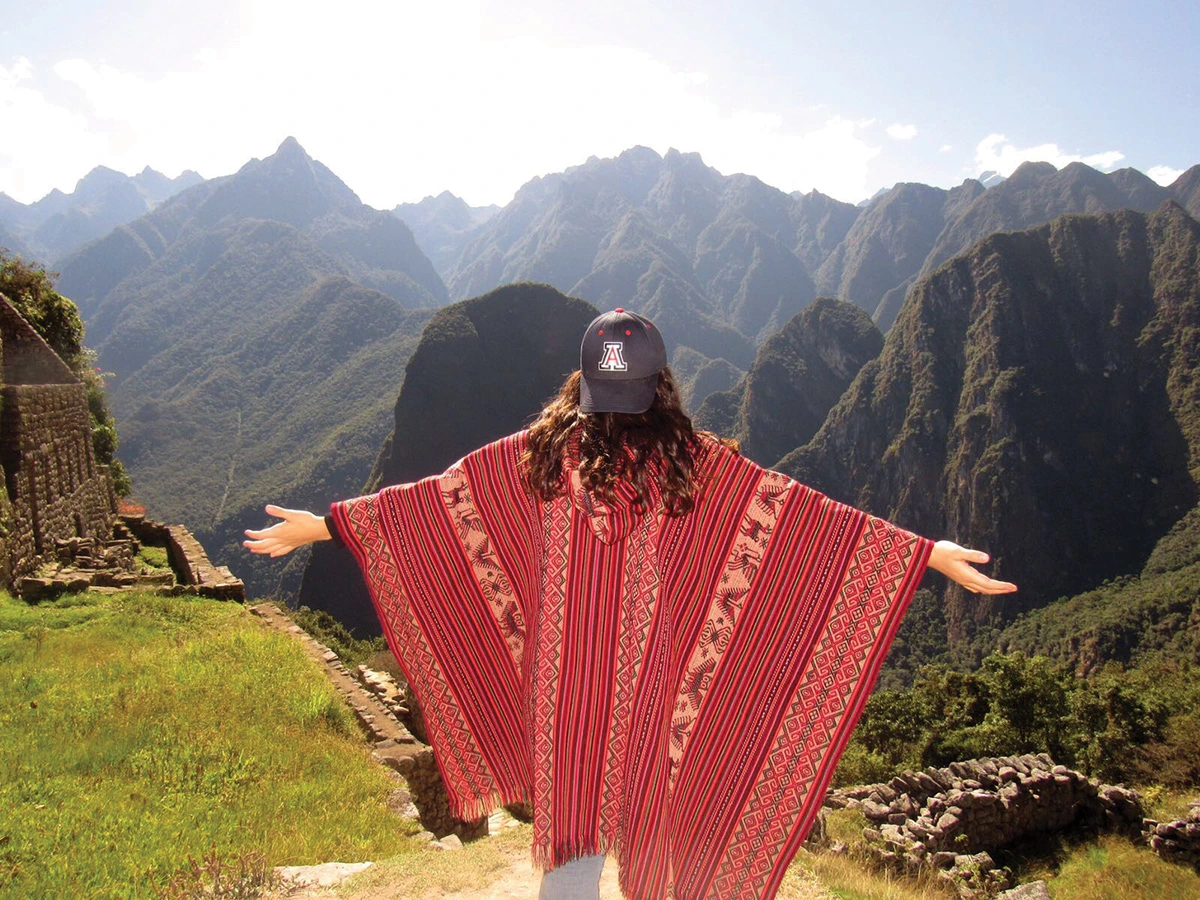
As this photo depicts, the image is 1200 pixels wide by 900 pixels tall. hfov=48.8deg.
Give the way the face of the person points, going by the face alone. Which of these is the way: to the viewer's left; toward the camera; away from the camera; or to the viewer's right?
away from the camera

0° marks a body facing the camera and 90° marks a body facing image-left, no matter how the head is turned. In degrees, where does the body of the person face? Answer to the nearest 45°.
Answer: approximately 180°

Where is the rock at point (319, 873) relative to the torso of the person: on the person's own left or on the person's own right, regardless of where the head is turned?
on the person's own left

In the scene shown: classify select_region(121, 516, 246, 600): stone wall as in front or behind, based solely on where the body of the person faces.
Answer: in front

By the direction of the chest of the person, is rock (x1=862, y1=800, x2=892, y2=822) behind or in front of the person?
in front

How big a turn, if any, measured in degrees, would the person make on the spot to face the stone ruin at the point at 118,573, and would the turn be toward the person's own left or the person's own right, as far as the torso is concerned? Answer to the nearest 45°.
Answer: approximately 45° to the person's own left
